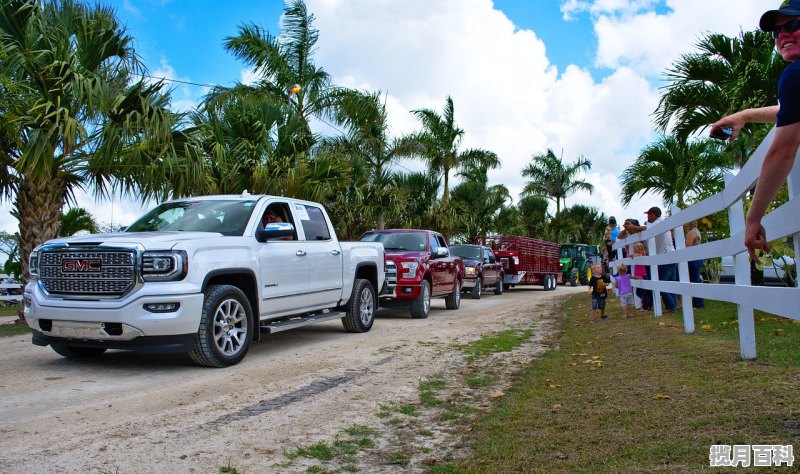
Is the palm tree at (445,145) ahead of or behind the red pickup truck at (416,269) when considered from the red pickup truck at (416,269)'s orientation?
behind

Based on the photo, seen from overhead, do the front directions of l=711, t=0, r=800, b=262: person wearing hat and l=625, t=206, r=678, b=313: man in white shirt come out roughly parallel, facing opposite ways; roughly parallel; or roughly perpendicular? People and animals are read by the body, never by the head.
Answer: roughly parallel

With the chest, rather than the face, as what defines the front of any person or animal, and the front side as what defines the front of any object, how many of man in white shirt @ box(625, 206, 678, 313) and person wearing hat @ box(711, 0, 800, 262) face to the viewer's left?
2

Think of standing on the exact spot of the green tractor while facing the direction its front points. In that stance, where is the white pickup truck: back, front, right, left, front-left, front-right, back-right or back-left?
front-left

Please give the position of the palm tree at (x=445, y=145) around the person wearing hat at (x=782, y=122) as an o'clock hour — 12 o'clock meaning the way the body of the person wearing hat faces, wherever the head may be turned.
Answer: The palm tree is roughly at 2 o'clock from the person wearing hat.

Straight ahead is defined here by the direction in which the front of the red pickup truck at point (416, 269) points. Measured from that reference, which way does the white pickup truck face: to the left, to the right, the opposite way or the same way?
the same way

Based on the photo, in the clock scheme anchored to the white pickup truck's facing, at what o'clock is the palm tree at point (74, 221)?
The palm tree is roughly at 4 o'clock from the white pickup truck.

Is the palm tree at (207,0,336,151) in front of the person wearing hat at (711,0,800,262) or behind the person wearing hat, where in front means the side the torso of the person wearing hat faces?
in front

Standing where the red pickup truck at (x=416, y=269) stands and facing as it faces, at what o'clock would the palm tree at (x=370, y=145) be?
The palm tree is roughly at 4 o'clock from the red pickup truck.

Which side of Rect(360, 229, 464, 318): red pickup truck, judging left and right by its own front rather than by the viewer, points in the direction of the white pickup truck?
front

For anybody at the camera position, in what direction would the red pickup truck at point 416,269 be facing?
facing the viewer and to the left of the viewer

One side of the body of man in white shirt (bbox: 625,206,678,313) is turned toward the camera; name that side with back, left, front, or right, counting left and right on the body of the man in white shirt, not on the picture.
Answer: left

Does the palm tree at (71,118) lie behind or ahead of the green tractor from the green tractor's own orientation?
ahead

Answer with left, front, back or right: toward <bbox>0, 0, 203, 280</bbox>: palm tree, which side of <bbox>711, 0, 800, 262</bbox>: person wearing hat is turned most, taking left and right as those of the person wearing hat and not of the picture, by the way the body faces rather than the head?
front

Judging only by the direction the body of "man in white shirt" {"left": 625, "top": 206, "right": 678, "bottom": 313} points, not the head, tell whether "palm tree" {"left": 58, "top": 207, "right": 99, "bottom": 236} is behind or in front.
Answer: in front

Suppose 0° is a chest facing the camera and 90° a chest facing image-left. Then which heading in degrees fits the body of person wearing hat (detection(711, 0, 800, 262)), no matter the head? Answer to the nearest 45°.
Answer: approximately 90°

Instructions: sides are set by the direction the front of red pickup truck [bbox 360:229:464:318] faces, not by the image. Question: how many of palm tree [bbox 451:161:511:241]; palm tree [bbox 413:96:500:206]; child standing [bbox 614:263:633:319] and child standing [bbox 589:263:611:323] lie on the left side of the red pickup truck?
2
